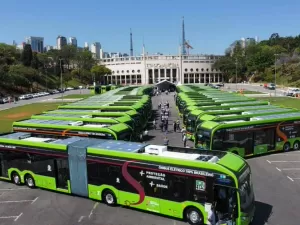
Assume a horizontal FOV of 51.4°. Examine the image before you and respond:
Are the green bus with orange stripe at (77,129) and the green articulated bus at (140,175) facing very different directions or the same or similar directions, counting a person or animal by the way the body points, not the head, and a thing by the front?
same or similar directions

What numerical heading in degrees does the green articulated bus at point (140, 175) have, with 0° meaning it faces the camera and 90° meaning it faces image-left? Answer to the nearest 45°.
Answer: approximately 315°

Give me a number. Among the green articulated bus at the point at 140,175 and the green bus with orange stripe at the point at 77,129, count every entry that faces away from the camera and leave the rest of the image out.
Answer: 0

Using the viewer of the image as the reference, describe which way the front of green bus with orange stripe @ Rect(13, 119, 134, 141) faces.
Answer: facing the viewer and to the right of the viewer
